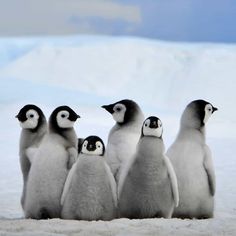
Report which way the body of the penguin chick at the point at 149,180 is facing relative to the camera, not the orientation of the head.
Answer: toward the camera

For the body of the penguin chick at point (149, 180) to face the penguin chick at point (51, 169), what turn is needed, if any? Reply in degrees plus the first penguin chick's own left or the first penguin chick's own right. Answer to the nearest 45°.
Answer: approximately 90° to the first penguin chick's own right

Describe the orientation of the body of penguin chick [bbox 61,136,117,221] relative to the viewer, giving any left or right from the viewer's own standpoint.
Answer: facing the viewer

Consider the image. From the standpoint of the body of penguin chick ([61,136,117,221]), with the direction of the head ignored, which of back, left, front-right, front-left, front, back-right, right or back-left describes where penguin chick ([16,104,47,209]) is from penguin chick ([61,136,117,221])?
back-right

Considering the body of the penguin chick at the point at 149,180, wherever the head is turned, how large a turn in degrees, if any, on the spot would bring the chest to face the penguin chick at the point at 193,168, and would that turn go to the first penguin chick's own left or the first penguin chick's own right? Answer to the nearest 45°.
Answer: approximately 135° to the first penguin chick's own left
